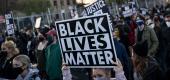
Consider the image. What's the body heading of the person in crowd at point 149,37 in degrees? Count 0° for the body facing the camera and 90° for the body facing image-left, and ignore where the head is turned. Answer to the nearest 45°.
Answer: approximately 45°

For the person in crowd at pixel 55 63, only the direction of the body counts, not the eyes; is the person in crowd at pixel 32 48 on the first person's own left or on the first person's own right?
on the first person's own right
